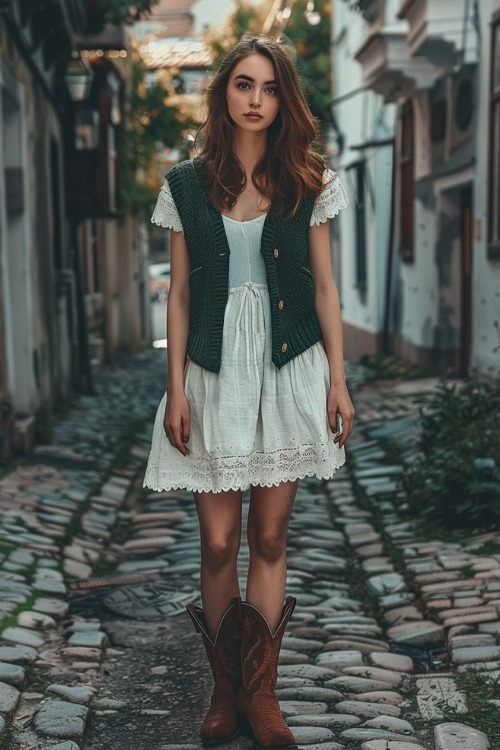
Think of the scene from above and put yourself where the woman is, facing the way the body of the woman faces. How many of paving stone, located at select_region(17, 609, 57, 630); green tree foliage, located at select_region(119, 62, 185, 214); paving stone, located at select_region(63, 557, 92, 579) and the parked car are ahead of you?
0

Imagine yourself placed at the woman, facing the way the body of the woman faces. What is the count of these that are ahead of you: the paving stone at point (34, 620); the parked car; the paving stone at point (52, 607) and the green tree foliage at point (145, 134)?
0

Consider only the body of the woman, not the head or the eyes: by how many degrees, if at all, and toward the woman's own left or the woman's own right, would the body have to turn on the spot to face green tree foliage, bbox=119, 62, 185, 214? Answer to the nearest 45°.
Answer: approximately 180°

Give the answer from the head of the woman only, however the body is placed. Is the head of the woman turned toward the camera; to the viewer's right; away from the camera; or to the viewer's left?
toward the camera

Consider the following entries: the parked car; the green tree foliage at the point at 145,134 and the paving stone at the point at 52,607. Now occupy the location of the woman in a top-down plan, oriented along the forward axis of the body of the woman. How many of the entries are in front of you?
0

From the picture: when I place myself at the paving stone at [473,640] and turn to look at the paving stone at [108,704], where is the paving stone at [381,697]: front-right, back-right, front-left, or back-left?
front-left

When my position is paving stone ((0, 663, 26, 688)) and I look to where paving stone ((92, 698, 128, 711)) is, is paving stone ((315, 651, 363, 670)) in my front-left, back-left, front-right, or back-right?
front-left

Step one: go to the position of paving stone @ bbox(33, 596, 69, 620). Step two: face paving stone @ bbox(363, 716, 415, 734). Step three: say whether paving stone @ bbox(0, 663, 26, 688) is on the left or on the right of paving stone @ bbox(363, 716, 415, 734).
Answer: right

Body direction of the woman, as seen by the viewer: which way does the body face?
toward the camera

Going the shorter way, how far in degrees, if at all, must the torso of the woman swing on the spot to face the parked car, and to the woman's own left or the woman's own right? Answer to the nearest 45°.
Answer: approximately 180°
